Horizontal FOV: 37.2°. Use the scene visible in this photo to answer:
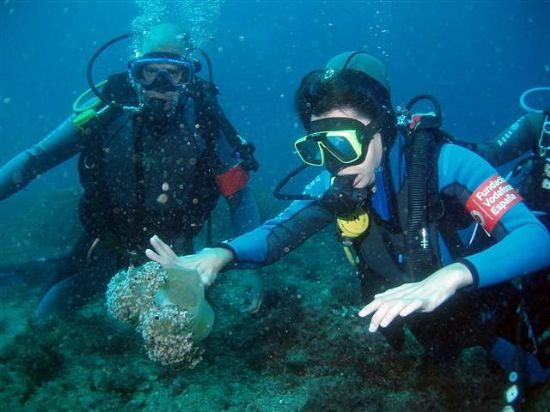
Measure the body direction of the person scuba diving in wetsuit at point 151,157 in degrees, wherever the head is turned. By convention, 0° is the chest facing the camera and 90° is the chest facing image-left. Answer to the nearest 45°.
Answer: approximately 0°

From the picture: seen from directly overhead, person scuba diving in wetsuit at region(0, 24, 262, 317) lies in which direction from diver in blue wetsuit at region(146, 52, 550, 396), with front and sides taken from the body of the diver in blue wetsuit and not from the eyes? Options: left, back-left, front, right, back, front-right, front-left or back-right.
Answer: right

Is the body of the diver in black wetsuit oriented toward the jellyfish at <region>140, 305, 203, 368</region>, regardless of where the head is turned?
yes

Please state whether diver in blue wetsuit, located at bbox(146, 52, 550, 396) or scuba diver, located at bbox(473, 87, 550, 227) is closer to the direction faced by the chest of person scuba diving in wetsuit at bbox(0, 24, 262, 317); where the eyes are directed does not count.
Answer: the diver in blue wetsuit

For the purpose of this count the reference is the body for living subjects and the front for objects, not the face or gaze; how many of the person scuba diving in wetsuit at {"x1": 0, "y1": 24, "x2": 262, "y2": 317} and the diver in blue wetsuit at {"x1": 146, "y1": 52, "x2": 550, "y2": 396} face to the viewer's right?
0

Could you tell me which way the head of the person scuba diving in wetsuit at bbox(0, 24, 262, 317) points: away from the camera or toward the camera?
toward the camera

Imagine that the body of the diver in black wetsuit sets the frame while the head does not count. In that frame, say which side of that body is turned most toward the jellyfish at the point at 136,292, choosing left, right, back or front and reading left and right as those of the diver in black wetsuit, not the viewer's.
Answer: front

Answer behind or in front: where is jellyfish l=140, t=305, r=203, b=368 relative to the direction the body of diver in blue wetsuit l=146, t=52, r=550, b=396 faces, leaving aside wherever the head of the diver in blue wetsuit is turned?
in front

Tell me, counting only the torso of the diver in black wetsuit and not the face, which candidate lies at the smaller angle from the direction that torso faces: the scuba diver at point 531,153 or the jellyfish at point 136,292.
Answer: the jellyfish
